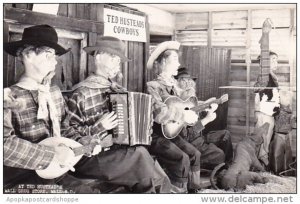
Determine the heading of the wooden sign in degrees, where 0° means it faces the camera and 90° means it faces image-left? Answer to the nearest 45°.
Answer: approximately 315°

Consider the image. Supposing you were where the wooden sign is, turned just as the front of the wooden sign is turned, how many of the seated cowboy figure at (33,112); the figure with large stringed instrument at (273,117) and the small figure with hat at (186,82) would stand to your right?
1

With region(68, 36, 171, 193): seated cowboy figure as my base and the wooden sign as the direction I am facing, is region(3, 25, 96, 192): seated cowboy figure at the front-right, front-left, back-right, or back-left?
back-left
